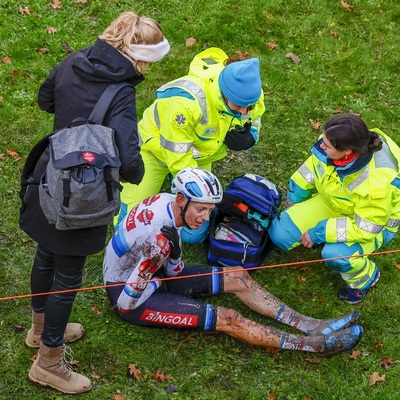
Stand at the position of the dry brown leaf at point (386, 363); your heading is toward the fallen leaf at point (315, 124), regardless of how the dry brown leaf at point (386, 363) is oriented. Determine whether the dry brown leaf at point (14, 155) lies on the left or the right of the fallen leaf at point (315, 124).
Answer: left

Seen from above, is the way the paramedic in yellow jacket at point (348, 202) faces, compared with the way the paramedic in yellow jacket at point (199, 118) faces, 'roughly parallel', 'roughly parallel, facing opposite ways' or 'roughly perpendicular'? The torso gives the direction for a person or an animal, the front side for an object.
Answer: roughly perpendicular

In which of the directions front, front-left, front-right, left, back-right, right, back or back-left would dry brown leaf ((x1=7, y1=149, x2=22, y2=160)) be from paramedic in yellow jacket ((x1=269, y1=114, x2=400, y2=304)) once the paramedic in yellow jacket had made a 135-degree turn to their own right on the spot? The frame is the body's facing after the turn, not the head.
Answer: left

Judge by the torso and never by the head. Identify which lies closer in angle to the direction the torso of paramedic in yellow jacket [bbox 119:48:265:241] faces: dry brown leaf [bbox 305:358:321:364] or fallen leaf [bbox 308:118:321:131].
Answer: the dry brown leaf

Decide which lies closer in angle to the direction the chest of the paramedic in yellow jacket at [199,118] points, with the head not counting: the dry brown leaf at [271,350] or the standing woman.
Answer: the dry brown leaf

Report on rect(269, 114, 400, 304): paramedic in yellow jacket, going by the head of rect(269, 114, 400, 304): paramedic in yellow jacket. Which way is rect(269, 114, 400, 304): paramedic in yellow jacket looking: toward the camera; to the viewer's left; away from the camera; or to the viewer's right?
to the viewer's left

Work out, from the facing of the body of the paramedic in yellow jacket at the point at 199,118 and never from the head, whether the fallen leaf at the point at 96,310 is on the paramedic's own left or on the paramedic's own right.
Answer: on the paramedic's own right

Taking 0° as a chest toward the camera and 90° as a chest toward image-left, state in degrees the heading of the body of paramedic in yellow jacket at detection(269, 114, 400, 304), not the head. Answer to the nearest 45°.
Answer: approximately 45°

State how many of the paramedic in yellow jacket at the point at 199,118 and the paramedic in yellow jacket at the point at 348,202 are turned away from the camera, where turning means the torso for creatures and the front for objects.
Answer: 0

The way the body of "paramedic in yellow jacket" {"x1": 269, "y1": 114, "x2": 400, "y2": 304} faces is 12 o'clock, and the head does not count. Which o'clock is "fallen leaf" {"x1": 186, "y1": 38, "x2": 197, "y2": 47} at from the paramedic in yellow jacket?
The fallen leaf is roughly at 3 o'clock from the paramedic in yellow jacket.

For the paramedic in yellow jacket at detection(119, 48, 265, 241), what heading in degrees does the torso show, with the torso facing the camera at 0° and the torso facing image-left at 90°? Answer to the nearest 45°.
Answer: approximately 315°

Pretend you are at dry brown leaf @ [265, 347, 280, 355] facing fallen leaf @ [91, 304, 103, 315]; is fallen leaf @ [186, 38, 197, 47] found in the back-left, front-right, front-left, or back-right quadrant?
front-right

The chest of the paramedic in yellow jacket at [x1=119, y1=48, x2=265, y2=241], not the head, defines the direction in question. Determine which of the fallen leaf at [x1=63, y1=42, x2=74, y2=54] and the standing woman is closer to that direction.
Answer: the standing woman

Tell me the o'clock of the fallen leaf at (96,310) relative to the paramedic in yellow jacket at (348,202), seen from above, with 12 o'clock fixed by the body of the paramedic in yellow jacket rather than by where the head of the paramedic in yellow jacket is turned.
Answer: The fallen leaf is roughly at 12 o'clock from the paramedic in yellow jacket.

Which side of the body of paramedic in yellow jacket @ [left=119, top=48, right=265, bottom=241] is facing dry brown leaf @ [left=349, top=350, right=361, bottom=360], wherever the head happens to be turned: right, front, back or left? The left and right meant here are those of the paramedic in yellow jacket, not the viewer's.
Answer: front

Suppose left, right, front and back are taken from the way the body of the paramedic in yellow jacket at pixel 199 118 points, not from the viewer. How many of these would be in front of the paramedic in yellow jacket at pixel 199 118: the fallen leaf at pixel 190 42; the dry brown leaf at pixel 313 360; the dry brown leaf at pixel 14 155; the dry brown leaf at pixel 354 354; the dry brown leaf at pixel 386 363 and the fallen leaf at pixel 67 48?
3

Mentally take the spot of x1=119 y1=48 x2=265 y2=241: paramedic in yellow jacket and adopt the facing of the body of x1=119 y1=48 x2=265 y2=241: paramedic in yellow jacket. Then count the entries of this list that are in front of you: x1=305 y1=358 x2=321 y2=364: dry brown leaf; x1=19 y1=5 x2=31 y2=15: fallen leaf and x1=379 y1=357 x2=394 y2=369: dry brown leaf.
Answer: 2

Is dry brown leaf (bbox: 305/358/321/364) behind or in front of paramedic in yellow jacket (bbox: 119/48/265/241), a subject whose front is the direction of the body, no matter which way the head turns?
in front
